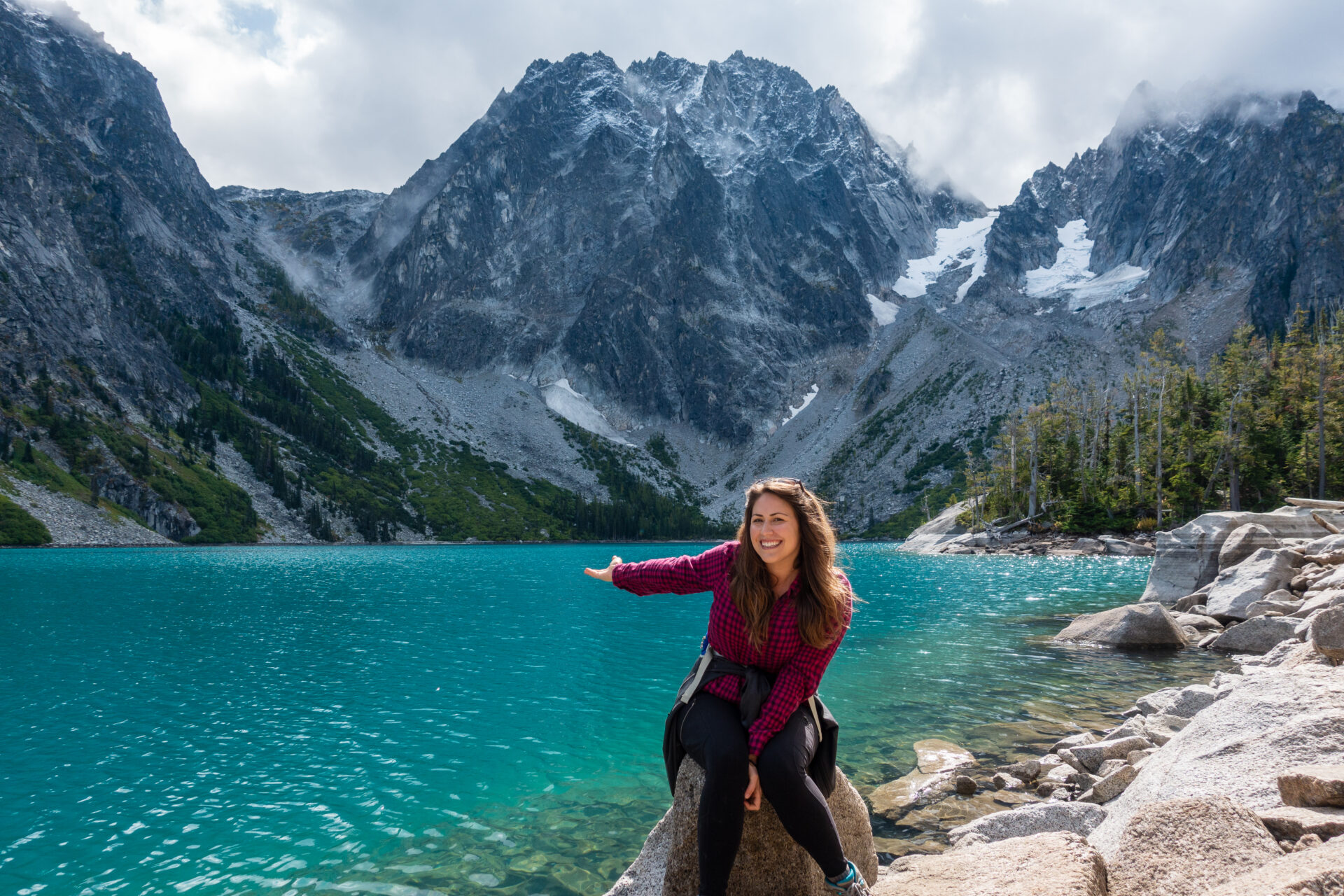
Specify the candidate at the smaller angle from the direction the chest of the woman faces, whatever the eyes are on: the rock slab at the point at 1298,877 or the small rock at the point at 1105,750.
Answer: the rock slab

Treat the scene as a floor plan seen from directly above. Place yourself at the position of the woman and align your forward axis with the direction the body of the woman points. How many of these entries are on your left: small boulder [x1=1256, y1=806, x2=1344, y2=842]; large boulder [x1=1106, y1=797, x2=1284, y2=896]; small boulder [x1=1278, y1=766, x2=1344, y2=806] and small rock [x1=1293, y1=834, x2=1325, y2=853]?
4

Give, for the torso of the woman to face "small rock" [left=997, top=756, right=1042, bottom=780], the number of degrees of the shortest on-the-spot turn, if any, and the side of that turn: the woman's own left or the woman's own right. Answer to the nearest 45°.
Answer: approximately 135° to the woman's own left

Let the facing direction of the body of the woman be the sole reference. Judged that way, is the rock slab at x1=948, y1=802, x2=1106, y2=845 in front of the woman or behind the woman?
behind

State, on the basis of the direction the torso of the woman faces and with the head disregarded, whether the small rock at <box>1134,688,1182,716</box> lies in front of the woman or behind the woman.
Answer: behind

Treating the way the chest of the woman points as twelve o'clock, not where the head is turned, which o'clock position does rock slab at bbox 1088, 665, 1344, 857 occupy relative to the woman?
The rock slab is roughly at 8 o'clock from the woman.

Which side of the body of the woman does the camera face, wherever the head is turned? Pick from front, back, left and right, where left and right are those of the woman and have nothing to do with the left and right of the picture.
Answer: front

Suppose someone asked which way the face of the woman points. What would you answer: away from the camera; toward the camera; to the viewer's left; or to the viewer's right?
toward the camera

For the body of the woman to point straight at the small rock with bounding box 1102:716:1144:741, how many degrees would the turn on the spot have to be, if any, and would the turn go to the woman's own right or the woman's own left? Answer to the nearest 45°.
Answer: approximately 135° to the woman's own left

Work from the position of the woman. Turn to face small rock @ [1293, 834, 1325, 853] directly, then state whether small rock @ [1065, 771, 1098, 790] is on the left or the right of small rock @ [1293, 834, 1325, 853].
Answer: left

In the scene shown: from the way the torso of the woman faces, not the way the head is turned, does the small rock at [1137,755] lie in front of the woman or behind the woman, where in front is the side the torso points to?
behind

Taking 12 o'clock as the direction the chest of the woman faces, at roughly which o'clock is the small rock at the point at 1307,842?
The small rock is roughly at 9 o'clock from the woman.

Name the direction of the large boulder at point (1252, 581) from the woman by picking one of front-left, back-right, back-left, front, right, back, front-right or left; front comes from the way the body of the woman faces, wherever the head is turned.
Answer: back-left
